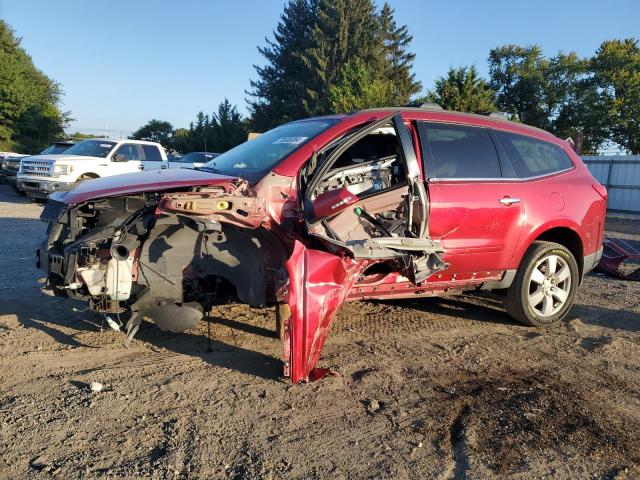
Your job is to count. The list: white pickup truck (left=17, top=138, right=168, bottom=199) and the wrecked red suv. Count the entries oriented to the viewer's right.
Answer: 0

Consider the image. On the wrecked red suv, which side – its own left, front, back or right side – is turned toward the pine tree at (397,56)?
right

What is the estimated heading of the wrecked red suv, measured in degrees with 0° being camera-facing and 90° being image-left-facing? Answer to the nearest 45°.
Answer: approximately 90°

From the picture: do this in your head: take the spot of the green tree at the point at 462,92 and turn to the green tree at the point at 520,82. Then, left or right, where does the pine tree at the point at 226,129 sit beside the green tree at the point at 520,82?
left

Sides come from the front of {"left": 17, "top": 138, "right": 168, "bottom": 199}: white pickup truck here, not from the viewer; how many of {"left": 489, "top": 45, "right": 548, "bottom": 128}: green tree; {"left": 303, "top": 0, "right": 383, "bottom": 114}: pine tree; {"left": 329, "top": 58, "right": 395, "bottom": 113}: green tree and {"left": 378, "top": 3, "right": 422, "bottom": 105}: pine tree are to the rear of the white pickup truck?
4

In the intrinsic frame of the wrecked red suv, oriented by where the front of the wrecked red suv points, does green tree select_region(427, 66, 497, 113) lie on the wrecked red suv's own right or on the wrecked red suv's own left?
on the wrecked red suv's own right

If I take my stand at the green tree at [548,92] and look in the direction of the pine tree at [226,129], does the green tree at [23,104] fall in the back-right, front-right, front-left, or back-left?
front-left

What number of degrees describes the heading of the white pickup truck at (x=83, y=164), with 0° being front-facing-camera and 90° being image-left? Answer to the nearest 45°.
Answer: approximately 45°

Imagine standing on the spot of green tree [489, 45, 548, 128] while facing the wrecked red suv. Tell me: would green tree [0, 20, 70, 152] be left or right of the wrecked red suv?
right

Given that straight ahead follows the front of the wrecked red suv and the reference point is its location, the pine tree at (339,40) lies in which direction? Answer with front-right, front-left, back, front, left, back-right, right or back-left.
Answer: right

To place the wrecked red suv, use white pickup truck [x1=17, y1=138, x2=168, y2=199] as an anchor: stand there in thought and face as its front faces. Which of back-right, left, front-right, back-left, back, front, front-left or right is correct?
front-left

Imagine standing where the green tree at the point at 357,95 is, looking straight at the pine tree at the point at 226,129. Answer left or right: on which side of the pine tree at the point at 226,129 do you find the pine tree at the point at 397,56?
right
